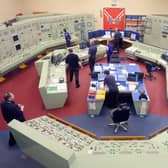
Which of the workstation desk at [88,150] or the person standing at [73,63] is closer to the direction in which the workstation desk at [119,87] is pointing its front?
the workstation desk

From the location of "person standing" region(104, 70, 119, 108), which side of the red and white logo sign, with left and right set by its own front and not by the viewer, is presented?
front

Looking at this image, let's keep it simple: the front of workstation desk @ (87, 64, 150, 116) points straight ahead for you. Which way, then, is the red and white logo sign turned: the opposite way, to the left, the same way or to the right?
the same way

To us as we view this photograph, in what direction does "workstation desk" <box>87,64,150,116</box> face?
facing the viewer

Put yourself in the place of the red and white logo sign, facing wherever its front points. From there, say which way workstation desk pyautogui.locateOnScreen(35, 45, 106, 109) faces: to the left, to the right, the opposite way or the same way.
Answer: to the left

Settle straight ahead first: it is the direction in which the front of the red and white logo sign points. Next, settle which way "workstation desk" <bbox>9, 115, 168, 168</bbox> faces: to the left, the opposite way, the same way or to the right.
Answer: the opposite way

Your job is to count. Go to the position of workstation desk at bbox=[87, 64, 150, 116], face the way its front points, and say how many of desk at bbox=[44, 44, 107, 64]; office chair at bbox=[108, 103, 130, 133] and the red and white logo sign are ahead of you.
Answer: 1

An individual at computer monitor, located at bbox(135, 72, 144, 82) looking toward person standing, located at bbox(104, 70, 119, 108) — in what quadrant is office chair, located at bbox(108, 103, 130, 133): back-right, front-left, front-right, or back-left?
front-left

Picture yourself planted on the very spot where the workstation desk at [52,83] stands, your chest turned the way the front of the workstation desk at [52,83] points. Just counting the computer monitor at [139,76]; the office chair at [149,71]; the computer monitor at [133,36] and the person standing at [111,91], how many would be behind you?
0

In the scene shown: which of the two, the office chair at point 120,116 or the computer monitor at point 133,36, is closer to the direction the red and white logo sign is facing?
the office chair

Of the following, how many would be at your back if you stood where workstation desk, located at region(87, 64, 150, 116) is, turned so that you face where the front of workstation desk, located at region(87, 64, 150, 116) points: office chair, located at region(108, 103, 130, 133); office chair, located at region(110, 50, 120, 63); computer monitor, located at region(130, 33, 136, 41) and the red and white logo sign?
3

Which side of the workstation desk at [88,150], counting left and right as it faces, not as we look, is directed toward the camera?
back

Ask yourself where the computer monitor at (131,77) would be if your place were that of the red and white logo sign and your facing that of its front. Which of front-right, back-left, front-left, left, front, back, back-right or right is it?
front

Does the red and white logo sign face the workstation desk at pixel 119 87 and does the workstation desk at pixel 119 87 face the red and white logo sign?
no

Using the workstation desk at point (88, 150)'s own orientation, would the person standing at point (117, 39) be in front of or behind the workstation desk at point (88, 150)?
in front

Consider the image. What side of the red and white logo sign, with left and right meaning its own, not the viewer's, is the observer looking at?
front

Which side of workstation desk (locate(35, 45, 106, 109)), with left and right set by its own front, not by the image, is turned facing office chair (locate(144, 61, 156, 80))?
front

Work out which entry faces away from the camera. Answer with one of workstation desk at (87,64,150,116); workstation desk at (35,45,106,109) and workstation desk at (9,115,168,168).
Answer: workstation desk at (9,115,168,168)
